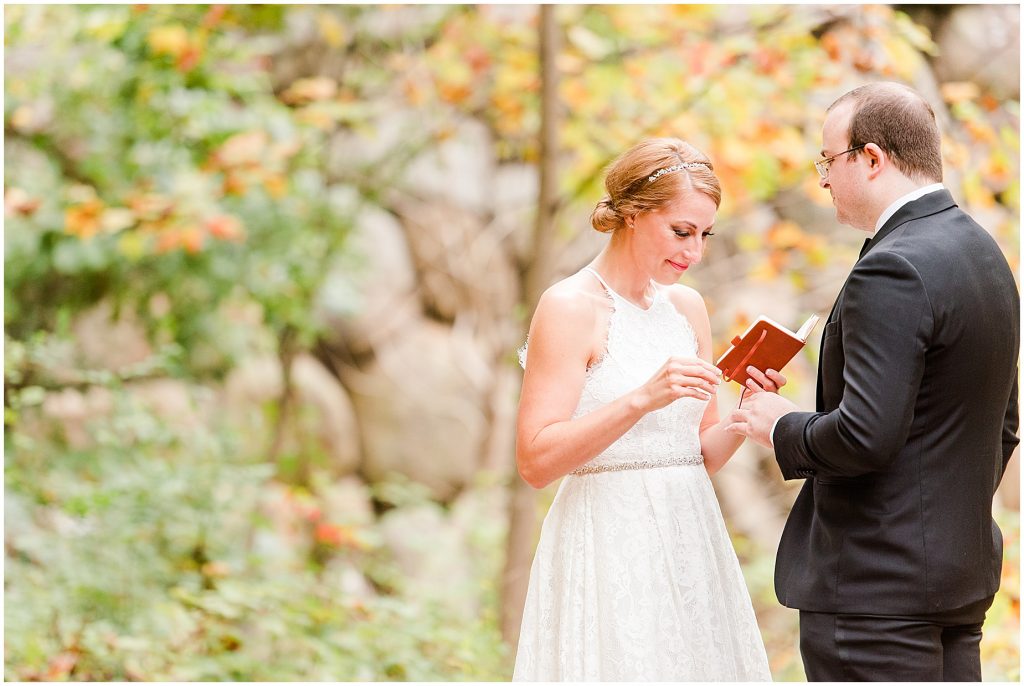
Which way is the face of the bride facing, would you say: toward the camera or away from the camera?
toward the camera

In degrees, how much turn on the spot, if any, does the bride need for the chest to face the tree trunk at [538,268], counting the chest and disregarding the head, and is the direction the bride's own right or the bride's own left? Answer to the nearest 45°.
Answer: approximately 135° to the bride's own left

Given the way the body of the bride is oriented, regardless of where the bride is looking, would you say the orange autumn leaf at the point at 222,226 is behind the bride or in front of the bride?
behind

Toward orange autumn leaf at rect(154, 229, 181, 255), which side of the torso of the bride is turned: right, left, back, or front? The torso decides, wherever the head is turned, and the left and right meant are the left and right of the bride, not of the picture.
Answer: back

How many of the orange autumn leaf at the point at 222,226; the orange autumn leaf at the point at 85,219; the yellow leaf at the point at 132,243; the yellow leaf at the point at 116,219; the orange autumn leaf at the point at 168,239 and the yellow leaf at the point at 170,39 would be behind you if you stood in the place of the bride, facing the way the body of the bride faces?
6

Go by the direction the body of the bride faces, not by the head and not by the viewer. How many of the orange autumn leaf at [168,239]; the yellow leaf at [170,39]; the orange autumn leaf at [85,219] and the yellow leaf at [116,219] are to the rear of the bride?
4

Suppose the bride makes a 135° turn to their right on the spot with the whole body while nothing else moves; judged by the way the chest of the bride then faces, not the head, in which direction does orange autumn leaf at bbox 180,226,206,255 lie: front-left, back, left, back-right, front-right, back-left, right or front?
front-right

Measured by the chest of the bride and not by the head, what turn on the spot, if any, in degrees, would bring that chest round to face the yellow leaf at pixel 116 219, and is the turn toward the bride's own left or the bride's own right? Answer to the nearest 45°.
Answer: approximately 180°

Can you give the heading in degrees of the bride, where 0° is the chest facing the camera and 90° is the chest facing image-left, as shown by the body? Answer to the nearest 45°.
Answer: approximately 315°

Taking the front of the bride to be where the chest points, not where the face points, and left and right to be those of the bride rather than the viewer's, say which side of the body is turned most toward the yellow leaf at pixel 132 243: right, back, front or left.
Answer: back

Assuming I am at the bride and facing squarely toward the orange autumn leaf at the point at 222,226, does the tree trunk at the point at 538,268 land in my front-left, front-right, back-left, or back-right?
front-right

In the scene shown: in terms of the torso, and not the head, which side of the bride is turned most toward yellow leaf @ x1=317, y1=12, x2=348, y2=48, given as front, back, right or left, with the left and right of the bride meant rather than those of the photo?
back

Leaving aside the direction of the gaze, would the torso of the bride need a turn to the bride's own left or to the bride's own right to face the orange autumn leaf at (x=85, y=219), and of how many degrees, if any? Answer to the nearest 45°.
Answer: approximately 180°
